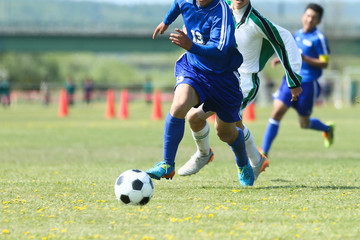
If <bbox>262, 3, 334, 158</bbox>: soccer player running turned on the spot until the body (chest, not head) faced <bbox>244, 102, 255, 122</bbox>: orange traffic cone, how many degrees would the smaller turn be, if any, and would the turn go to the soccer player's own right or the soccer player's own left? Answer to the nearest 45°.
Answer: approximately 135° to the soccer player's own right

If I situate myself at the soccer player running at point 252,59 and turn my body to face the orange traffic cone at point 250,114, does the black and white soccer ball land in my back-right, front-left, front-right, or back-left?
back-left

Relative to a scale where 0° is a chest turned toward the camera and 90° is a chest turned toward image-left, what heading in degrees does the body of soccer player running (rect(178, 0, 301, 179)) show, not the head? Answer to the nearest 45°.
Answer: approximately 45°

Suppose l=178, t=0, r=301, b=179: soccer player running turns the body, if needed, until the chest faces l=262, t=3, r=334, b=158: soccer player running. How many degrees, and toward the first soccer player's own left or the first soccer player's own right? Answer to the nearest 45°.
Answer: approximately 135° to the first soccer player's own right

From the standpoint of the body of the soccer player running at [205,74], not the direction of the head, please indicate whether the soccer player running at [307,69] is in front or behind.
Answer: behind

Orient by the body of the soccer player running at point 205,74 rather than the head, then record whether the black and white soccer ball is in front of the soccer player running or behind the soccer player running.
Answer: in front

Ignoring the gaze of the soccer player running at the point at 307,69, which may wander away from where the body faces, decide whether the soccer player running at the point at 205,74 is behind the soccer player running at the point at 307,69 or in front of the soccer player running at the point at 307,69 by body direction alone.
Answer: in front

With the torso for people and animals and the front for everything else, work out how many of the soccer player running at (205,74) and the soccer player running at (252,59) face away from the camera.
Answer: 0

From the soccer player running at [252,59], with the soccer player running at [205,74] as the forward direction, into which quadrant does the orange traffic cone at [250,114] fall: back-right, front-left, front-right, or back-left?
back-right
